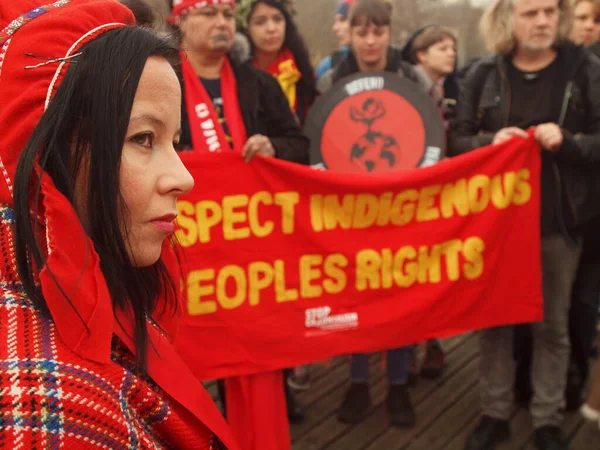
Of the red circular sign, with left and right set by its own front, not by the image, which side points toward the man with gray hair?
left

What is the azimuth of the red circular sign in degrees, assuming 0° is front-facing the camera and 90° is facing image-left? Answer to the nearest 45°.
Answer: approximately 0°

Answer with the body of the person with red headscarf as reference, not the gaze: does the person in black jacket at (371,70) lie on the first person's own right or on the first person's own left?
on the first person's own left

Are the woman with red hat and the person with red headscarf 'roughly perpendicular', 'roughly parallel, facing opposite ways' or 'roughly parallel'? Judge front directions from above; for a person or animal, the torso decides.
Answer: roughly perpendicular

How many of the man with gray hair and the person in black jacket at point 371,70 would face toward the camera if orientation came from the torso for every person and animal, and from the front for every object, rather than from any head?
2
